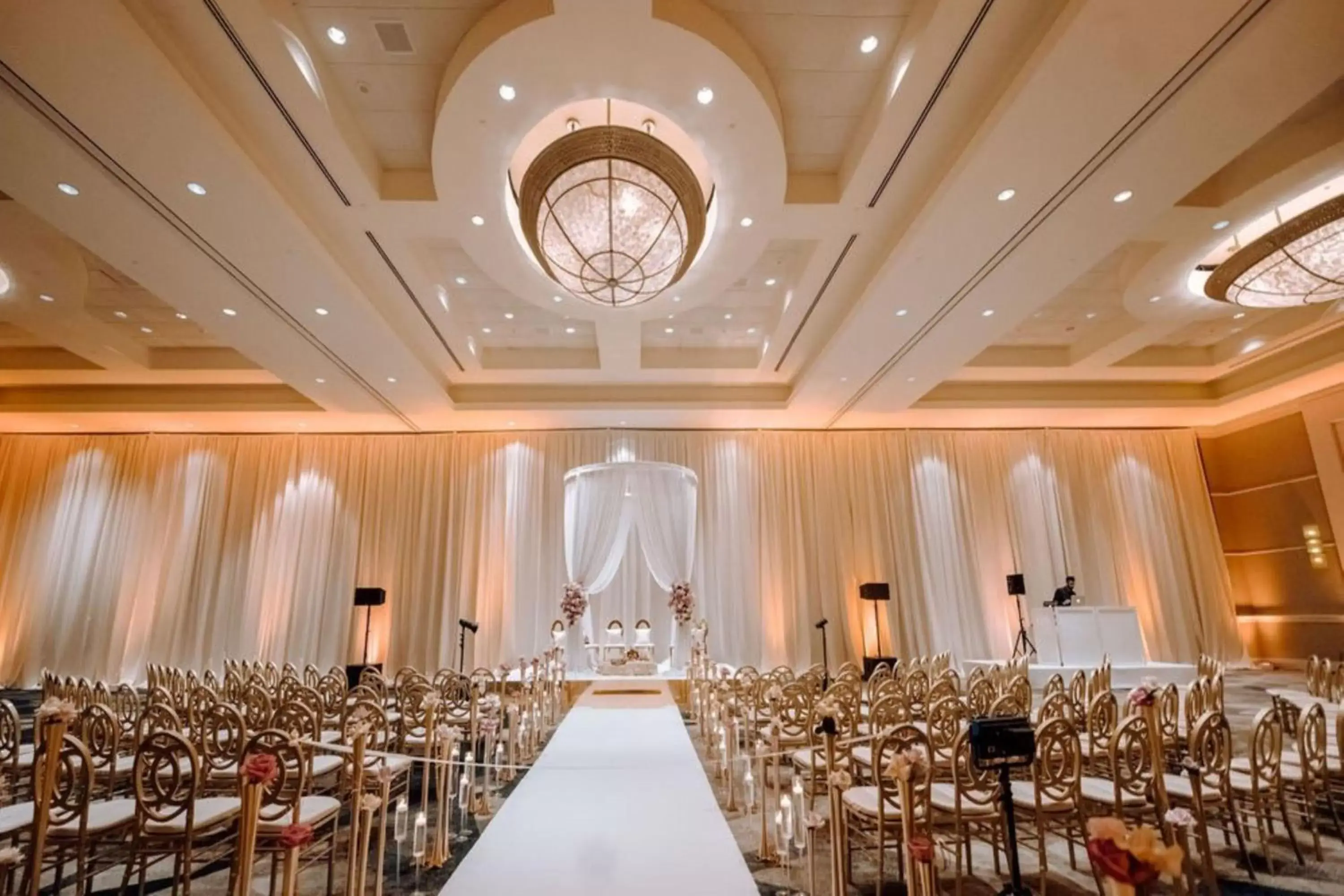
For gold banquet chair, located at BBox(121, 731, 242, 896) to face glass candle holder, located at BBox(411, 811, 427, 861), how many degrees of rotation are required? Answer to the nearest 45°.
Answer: approximately 90° to its right

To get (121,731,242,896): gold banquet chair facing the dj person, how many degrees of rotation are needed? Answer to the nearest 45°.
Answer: approximately 45° to its right

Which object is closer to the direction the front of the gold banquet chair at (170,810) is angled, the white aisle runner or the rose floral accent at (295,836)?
the white aisle runner

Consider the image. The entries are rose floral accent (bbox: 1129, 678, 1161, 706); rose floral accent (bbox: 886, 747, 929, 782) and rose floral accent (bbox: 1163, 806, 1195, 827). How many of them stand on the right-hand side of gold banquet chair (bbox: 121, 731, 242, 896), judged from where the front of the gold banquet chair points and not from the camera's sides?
3

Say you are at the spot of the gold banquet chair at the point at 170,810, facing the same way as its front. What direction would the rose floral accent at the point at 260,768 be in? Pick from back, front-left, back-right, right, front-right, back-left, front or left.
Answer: back-right

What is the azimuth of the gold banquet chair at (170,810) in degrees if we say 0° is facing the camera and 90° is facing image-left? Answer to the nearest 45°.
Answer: approximately 225°

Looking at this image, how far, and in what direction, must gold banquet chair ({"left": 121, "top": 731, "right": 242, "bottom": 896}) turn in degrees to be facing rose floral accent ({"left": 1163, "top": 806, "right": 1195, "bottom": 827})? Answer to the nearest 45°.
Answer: approximately 90° to its right

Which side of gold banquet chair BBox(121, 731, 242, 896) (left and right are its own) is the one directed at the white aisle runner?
right

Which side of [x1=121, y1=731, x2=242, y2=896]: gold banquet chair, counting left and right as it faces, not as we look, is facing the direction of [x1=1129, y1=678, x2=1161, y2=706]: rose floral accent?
right

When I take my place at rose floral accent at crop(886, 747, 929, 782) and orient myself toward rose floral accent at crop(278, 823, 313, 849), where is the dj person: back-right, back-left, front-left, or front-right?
back-right

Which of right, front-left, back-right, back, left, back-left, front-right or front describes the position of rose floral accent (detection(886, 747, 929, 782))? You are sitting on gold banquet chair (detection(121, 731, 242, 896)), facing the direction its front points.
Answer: right
